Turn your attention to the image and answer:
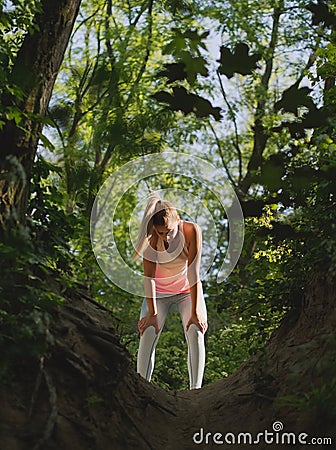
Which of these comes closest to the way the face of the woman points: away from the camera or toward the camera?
toward the camera

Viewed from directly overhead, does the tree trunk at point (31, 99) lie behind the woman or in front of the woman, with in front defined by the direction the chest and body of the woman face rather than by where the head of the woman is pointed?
in front

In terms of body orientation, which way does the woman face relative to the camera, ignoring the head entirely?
toward the camera
